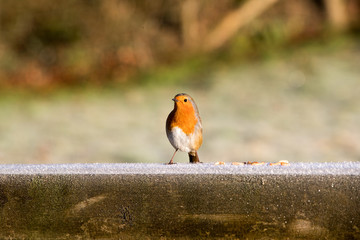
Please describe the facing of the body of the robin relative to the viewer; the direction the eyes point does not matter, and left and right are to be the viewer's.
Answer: facing the viewer and to the left of the viewer
